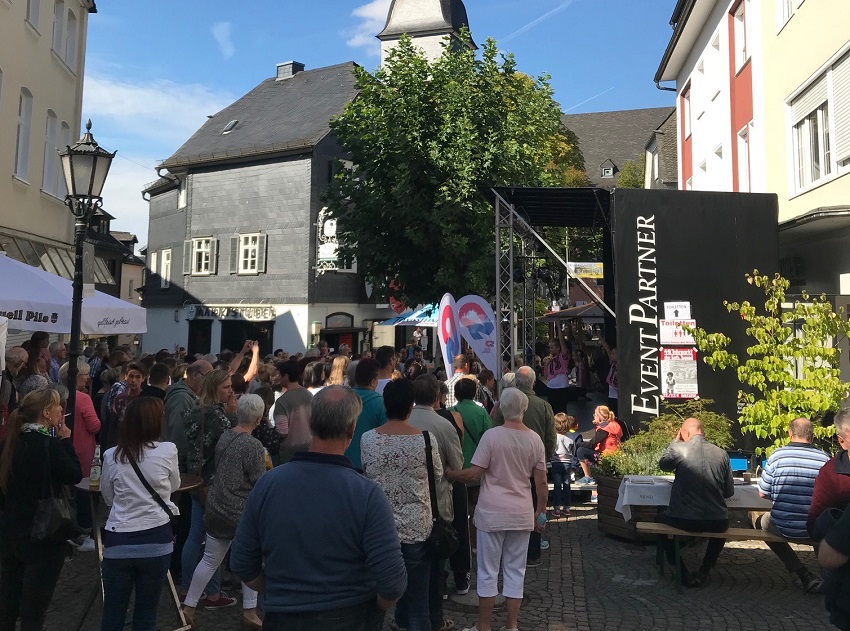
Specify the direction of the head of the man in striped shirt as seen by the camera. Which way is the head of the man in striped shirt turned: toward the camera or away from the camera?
away from the camera

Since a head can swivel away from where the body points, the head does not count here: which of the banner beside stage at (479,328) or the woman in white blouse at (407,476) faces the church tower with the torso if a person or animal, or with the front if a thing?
the woman in white blouse

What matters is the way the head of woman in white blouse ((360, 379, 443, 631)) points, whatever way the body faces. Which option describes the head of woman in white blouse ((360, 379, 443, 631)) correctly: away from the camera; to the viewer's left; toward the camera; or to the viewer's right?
away from the camera

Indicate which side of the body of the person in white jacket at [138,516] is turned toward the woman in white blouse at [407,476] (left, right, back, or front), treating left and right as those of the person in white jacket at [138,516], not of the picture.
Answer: right

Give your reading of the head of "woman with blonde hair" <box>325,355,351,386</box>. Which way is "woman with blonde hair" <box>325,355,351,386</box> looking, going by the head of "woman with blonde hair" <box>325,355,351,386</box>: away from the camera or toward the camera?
away from the camera

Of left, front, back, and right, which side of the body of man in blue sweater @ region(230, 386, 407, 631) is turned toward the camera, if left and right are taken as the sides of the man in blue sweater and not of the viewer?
back

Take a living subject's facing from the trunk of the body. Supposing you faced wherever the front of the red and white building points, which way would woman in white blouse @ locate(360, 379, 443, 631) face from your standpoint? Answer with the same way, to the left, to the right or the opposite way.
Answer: to the right
